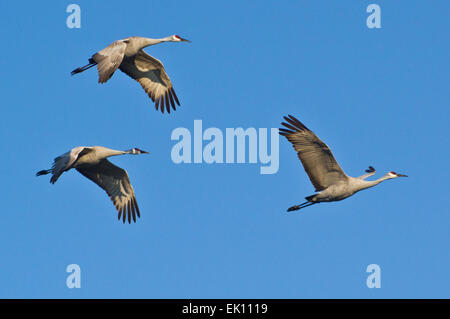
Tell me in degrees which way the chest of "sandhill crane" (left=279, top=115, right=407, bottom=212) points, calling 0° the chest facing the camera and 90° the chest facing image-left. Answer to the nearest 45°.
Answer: approximately 270°

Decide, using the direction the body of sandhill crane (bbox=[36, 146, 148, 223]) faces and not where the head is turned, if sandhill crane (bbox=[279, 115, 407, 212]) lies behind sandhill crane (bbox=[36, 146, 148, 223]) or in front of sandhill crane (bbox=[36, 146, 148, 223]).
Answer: in front

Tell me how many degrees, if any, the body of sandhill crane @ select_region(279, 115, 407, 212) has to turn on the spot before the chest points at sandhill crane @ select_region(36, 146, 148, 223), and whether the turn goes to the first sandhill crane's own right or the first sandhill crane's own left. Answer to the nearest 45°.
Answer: approximately 180°

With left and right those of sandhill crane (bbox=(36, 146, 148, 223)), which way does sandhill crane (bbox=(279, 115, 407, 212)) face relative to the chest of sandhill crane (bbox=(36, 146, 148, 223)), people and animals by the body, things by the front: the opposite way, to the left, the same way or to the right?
the same way

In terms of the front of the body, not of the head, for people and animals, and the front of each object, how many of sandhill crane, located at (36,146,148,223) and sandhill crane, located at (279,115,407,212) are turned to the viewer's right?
2

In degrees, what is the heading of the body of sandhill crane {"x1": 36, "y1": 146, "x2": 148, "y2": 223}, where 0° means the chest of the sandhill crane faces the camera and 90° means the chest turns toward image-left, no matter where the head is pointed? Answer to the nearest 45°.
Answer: approximately 270°

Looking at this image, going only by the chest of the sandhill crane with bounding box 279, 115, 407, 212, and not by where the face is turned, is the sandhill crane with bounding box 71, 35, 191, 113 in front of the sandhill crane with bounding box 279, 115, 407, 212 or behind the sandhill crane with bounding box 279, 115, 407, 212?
behind
